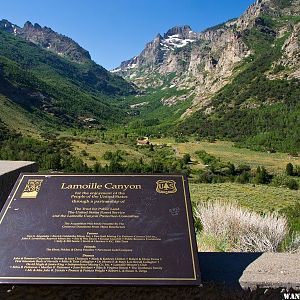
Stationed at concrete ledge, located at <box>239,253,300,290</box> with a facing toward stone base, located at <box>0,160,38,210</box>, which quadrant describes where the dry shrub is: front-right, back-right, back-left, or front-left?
front-right

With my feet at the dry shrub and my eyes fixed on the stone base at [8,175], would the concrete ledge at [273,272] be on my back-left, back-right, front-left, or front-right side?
front-left

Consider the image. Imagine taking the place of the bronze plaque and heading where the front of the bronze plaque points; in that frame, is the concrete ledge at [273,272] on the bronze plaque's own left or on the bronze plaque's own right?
on the bronze plaque's own left

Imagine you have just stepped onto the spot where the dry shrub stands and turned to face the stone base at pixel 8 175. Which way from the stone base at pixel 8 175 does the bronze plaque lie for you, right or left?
left

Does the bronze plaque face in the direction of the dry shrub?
no

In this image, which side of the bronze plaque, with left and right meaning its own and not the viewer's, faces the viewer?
front

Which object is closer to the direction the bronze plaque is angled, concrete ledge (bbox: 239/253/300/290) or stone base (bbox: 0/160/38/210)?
the concrete ledge
